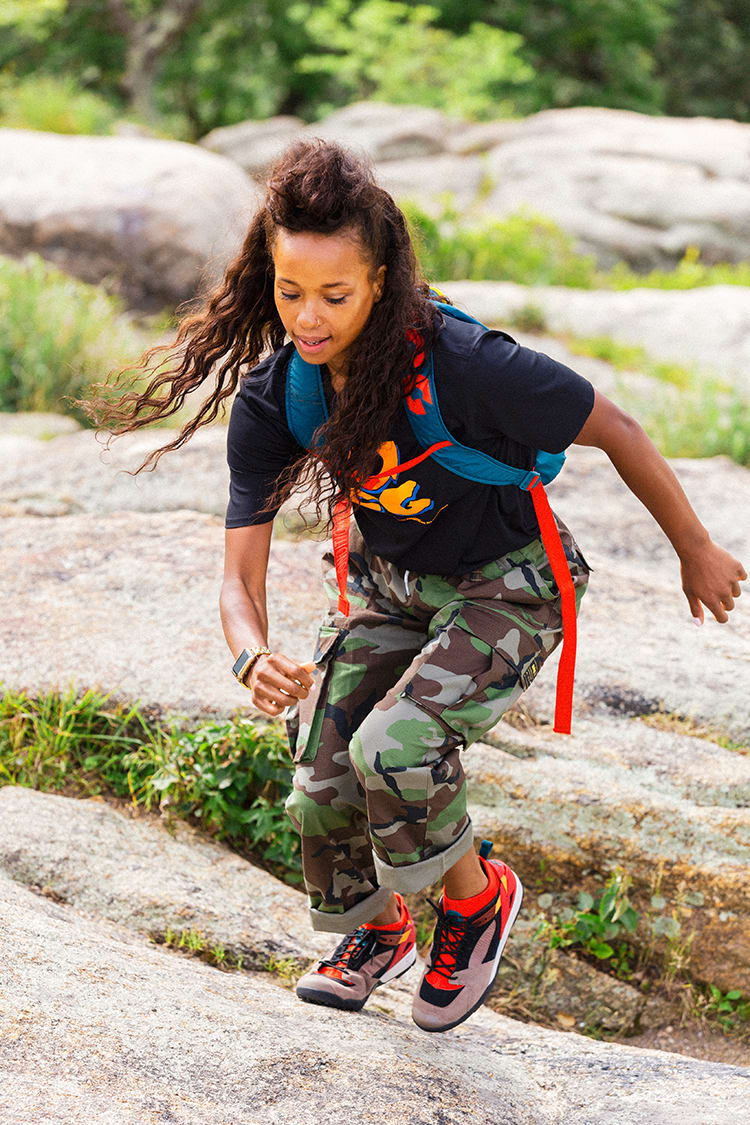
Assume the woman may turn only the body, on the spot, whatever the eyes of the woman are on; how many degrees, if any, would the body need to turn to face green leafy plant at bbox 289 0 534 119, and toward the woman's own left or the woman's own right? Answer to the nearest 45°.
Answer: approximately 135° to the woman's own right

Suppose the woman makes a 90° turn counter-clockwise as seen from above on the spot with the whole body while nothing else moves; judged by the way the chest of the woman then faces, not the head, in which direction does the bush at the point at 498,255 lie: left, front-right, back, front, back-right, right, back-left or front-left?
back-left

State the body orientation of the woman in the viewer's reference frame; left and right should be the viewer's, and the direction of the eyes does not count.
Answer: facing the viewer and to the left of the viewer

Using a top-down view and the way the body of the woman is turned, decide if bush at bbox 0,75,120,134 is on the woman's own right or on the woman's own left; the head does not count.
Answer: on the woman's own right

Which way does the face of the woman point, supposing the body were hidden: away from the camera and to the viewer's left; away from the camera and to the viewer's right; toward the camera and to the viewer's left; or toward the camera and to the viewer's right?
toward the camera and to the viewer's left
